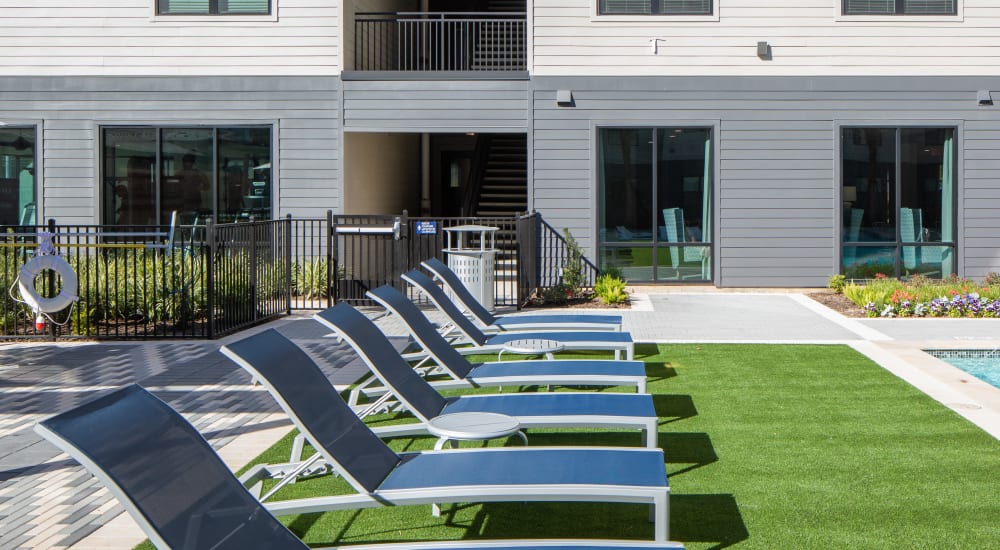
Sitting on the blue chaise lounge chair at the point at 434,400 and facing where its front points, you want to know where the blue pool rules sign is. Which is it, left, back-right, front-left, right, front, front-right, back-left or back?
left

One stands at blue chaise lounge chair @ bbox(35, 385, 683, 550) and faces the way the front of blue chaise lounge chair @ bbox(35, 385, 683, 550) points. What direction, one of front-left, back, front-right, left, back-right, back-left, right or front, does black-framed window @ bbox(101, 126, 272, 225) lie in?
left

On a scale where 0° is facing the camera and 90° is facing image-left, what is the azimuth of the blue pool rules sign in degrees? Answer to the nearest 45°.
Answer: approximately 0°

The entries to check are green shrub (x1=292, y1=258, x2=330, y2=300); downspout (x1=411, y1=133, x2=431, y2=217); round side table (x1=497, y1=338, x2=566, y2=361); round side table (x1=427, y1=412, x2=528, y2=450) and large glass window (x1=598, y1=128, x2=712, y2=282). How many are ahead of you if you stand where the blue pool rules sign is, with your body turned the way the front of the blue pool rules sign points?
2

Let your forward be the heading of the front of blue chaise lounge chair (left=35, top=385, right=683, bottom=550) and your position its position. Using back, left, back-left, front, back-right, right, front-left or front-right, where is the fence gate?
left

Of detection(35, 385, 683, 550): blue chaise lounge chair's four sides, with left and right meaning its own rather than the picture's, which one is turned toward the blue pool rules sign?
left

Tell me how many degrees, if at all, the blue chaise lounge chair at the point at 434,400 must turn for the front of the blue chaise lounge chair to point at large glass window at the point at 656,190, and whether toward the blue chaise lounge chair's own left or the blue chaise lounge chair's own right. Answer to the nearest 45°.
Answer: approximately 90° to the blue chaise lounge chair's own left

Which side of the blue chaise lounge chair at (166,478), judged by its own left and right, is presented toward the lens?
right

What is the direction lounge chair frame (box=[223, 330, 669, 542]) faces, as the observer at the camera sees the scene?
facing to the right of the viewer

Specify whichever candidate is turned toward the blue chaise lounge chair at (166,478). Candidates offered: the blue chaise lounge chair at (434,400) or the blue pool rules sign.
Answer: the blue pool rules sign

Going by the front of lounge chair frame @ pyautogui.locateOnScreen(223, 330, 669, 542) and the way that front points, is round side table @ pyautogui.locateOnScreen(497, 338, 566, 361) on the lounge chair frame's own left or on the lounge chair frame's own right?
on the lounge chair frame's own left

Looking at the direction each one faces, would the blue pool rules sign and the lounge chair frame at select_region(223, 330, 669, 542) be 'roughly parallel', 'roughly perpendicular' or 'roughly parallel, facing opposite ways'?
roughly perpendicular
